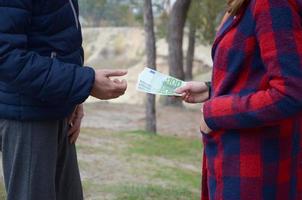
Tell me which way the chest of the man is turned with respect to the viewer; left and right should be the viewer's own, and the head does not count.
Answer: facing to the right of the viewer

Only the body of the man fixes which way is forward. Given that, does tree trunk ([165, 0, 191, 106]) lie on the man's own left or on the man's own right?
on the man's own left

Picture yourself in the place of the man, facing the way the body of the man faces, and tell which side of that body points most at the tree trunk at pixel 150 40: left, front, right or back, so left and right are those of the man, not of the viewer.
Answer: left
